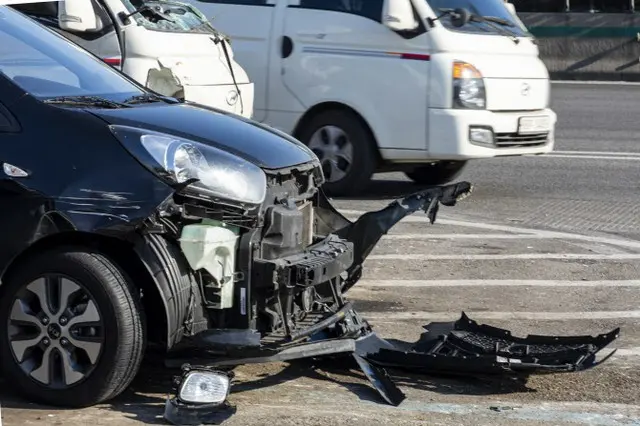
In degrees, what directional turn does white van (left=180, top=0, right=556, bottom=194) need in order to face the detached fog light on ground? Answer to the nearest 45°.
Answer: approximately 45° to its right

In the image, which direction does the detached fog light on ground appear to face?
toward the camera

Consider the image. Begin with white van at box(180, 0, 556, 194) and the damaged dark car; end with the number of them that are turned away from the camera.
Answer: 0

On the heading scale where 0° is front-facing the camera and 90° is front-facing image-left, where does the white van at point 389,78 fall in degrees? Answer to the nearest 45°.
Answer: approximately 315°

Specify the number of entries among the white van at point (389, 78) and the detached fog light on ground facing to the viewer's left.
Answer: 0

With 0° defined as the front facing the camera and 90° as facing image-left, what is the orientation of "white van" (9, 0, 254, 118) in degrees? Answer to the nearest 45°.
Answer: approximately 315°

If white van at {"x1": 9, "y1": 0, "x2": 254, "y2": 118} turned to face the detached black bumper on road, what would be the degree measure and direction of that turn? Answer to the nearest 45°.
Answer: approximately 45° to its right

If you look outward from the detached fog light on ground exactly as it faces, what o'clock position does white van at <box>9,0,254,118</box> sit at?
The white van is roughly at 6 o'clock from the detached fog light on ground.

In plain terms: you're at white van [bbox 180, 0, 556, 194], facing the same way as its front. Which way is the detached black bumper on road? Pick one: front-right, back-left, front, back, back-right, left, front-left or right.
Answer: front-right

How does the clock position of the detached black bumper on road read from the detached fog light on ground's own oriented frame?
The detached black bumper on road is roughly at 8 o'clock from the detached fog light on ground.
